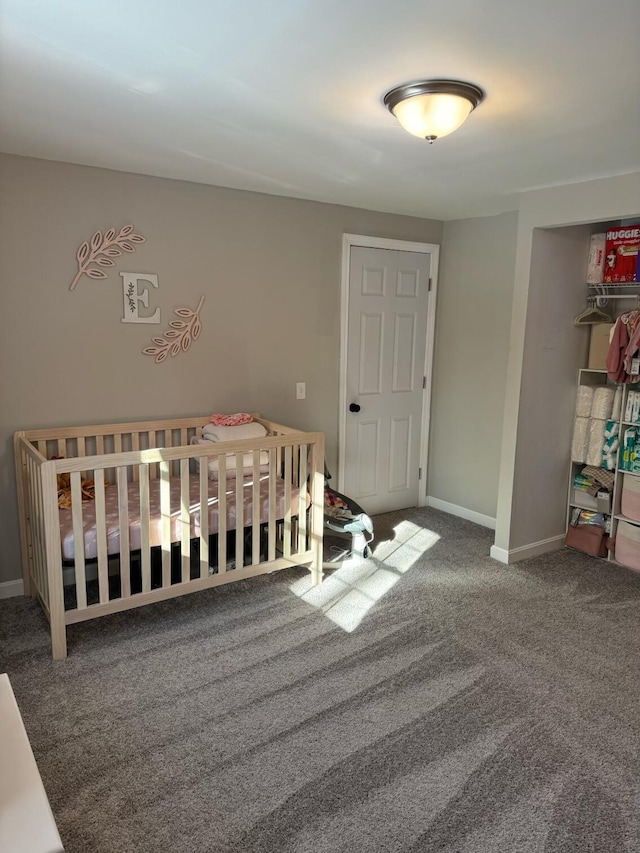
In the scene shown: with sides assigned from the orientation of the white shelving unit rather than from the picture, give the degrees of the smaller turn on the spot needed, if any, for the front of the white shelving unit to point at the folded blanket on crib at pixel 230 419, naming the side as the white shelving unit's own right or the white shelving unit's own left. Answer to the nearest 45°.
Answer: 0° — it already faces it

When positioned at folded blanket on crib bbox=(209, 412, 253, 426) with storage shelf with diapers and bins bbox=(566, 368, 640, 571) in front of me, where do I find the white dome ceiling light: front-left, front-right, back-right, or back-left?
front-right

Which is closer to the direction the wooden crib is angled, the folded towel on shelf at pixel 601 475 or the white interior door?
the folded towel on shelf

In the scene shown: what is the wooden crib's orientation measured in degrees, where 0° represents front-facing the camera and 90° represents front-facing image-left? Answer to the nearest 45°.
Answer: approximately 315°

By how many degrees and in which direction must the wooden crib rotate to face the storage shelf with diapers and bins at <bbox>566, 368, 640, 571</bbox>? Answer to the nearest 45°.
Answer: approximately 45° to its left

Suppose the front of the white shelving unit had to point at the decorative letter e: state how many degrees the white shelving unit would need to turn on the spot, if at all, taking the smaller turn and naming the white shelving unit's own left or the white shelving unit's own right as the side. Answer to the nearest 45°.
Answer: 0° — it already faces it

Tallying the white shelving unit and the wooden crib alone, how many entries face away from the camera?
0

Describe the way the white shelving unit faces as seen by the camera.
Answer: facing the viewer and to the left of the viewer

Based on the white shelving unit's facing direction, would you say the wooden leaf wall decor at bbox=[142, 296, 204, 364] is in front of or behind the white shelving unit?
in front

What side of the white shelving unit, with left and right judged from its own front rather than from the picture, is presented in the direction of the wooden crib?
front

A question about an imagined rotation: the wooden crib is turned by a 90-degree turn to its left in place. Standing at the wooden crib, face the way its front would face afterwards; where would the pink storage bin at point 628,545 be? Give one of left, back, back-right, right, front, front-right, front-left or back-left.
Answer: front-right

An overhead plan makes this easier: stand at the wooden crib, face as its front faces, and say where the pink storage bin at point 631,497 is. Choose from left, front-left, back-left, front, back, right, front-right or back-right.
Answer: front-left

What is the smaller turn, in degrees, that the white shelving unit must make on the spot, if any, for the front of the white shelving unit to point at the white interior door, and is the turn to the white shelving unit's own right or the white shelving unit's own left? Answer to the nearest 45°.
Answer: approximately 45° to the white shelving unit's own right

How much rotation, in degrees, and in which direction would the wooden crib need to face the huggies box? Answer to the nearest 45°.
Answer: approximately 45° to its left

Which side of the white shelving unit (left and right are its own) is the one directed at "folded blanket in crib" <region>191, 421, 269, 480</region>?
front
